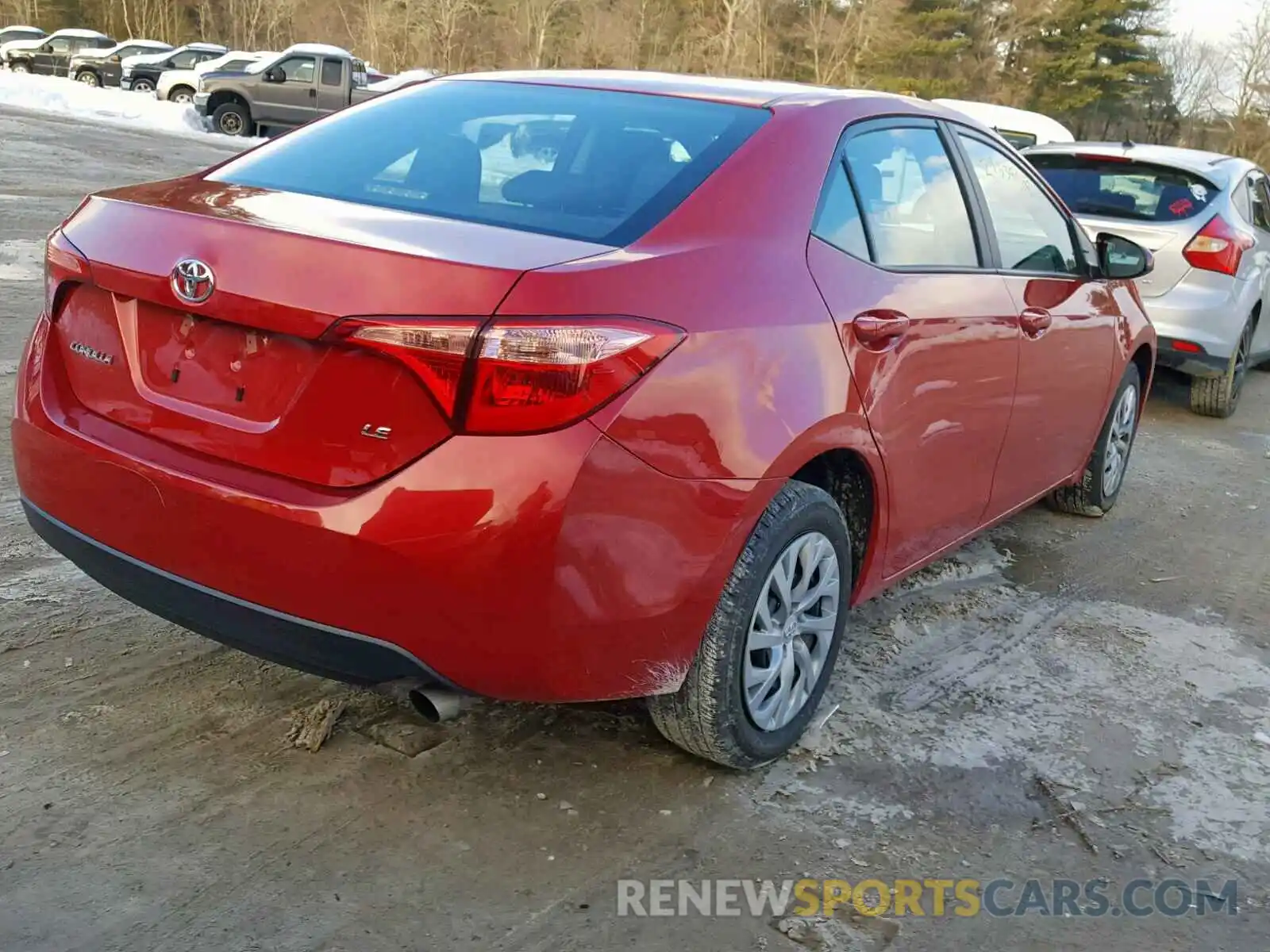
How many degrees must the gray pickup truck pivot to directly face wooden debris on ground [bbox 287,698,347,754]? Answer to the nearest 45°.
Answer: approximately 90° to its left

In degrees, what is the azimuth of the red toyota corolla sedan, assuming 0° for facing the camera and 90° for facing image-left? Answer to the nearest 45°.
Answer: approximately 225°

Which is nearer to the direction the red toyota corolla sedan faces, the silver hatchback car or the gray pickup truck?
the silver hatchback car

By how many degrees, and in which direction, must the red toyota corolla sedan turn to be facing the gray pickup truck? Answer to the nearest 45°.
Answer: approximately 45° to its left

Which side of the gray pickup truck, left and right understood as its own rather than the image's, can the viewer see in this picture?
left

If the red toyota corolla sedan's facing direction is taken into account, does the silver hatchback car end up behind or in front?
in front

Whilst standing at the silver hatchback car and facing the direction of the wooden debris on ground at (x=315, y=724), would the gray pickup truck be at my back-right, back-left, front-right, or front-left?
back-right

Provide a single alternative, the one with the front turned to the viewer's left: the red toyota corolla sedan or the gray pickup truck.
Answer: the gray pickup truck

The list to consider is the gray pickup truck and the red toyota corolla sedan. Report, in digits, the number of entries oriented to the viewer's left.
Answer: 1

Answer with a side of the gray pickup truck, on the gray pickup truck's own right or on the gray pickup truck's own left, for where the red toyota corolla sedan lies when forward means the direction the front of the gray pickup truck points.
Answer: on the gray pickup truck's own left
